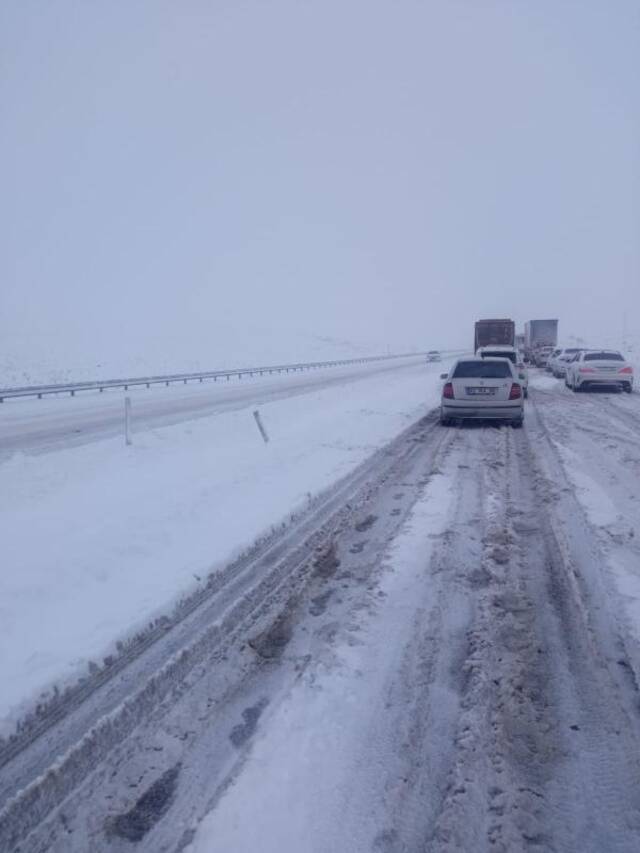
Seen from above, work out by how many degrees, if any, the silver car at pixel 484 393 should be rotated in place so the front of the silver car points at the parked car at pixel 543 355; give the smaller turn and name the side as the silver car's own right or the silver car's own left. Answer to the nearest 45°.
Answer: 0° — it already faces it

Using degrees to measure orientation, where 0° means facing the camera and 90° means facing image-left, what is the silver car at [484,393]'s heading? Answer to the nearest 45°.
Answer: approximately 180°

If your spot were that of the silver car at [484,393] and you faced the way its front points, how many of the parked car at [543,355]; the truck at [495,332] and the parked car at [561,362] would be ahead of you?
3

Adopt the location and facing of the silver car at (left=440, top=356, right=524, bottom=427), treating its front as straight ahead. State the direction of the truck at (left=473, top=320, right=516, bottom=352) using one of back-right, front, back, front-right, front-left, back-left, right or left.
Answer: front

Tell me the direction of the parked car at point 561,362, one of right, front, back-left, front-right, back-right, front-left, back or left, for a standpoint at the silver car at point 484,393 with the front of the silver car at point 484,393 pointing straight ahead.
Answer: front
